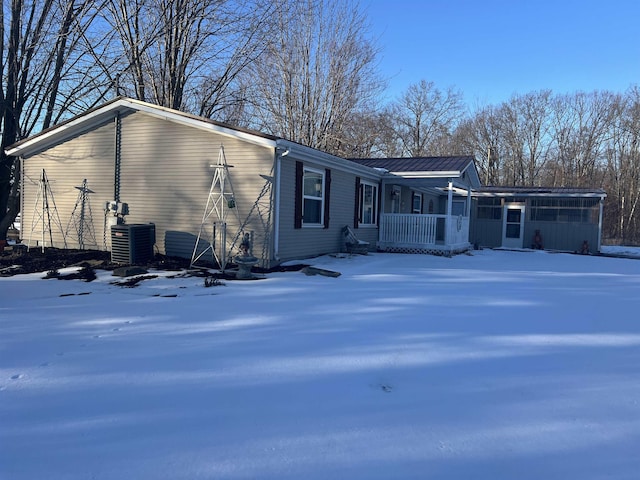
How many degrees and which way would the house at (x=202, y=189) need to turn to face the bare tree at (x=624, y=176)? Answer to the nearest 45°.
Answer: approximately 90° to its left

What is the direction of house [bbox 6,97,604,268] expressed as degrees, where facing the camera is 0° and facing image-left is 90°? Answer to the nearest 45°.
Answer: approximately 315°
